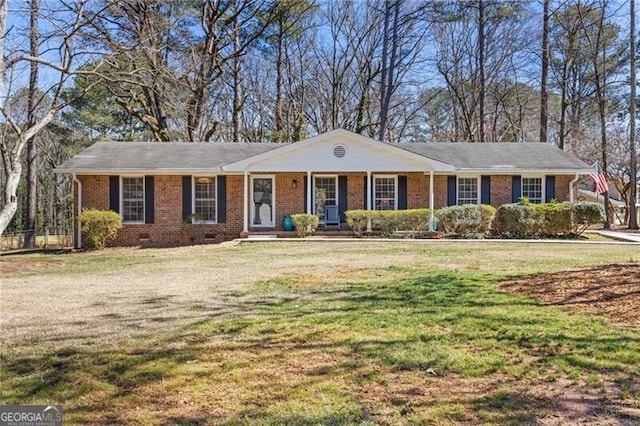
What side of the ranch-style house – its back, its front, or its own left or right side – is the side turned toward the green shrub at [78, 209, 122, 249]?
right

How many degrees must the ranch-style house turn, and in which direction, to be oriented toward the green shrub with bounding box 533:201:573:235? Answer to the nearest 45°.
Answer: approximately 90° to its left

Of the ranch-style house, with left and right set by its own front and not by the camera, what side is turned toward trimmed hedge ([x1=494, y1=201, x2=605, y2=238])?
left

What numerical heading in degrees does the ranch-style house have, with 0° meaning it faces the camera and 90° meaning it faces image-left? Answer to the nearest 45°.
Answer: approximately 0°
